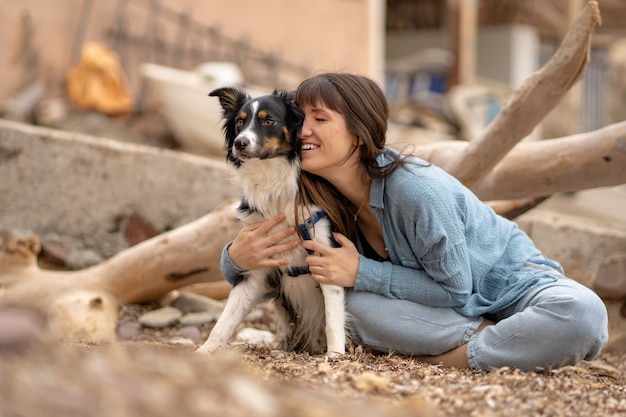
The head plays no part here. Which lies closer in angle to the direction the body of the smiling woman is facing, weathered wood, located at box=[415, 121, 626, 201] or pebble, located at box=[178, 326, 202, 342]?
the pebble

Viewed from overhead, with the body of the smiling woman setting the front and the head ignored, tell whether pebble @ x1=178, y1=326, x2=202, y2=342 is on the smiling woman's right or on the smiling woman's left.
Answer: on the smiling woman's right

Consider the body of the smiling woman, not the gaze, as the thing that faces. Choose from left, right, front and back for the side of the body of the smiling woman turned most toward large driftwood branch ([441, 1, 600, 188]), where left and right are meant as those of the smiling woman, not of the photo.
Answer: back

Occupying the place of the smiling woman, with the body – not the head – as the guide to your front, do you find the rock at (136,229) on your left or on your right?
on your right

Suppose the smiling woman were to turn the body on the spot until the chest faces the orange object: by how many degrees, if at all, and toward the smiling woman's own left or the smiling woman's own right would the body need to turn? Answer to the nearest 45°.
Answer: approximately 90° to the smiling woman's own right

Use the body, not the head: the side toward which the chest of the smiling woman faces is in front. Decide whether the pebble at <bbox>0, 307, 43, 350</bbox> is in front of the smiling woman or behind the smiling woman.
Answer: in front

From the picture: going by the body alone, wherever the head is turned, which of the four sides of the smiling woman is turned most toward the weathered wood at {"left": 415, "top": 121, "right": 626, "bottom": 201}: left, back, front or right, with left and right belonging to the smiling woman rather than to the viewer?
back

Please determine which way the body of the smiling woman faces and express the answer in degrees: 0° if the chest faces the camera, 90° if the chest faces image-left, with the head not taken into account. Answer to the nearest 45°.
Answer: approximately 45°

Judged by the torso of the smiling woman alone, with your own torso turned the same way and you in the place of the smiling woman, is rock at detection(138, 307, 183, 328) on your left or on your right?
on your right

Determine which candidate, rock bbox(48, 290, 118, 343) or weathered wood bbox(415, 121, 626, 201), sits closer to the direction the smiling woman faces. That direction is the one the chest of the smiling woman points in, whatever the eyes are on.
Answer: the rock

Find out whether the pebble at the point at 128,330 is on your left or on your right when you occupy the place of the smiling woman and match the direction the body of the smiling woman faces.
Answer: on your right
